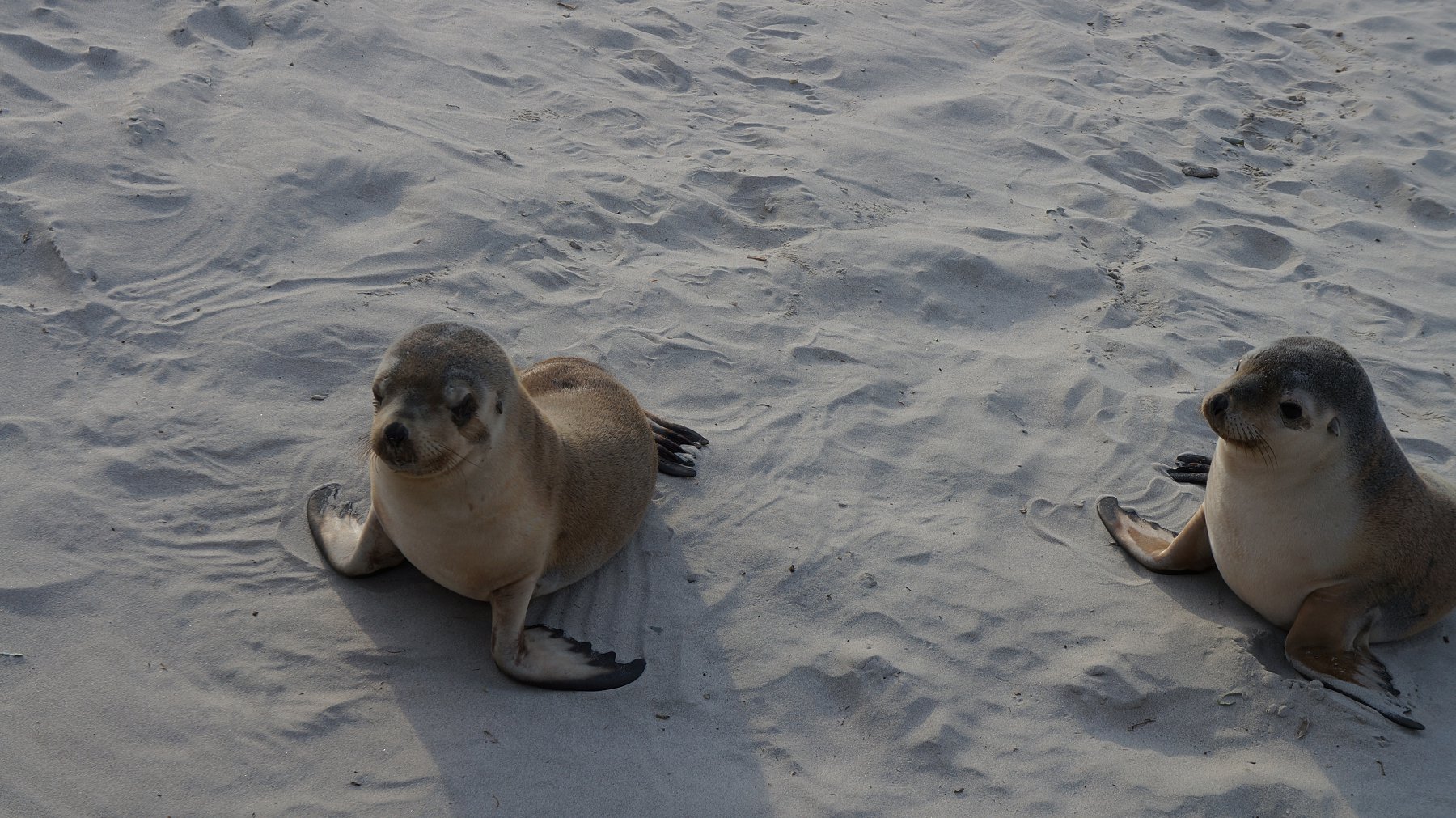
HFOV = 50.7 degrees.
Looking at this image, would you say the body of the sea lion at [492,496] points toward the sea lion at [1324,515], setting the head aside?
no

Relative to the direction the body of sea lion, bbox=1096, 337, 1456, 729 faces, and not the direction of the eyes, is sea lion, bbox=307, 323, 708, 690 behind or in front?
in front

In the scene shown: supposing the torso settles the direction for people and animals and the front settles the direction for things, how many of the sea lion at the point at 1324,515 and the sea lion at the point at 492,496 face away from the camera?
0

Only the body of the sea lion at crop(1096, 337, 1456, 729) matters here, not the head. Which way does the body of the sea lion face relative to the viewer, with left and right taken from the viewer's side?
facing the viewer and to the left of the viewer
